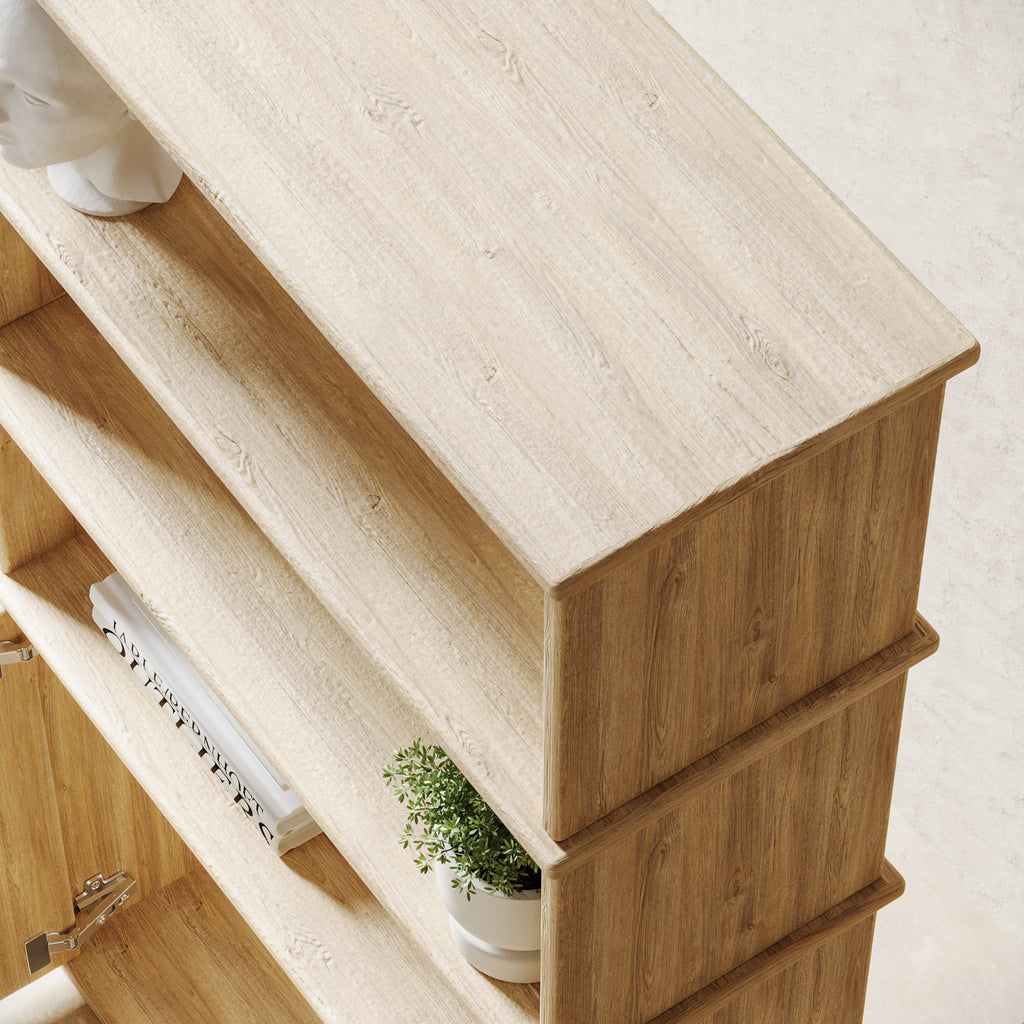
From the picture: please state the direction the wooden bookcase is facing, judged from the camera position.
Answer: facing the viewer and to the left of the viewer
